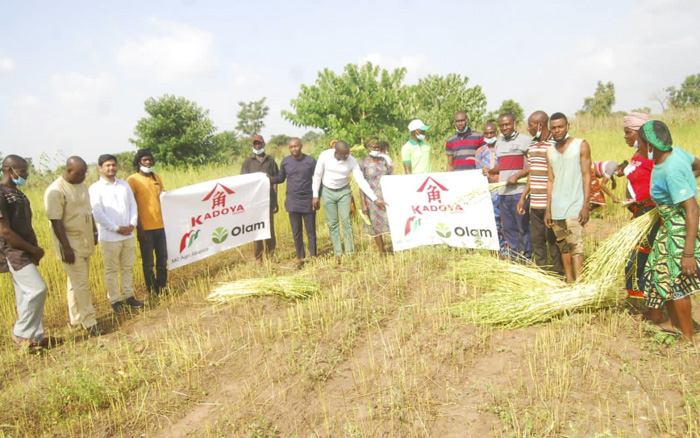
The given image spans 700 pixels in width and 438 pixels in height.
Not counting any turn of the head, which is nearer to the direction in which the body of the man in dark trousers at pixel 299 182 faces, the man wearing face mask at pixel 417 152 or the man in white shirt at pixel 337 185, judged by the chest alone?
the man in white shirt

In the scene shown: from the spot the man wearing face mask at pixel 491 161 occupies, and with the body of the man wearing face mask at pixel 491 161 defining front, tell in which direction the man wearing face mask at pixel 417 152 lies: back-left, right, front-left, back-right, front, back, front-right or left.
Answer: back-right

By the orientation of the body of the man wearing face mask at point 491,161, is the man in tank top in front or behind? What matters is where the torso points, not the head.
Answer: in front

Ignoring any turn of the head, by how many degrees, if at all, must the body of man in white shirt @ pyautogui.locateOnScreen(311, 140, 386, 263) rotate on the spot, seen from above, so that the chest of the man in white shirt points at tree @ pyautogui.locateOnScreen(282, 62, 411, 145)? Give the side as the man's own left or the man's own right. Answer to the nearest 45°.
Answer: approximately 180°

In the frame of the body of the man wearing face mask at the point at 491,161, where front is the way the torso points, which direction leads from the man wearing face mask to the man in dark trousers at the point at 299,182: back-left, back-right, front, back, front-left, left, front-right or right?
right

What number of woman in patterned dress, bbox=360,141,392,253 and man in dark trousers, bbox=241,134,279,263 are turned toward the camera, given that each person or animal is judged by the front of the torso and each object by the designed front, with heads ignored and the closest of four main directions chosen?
2

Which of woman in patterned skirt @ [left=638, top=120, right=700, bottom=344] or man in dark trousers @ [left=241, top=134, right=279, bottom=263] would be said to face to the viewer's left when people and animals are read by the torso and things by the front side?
the woman in patterned skirt

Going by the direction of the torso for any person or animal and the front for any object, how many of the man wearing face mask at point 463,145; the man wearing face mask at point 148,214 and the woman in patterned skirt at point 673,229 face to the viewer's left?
1

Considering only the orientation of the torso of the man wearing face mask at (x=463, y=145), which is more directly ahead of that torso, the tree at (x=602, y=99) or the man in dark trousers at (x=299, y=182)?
the man in dark trousers
